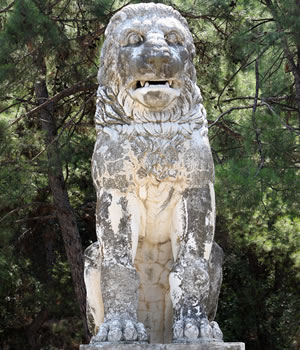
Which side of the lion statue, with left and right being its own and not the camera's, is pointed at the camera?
front

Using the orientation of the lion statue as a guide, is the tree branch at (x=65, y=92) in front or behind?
behind

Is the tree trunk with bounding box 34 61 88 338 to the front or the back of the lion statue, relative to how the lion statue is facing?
to the back
